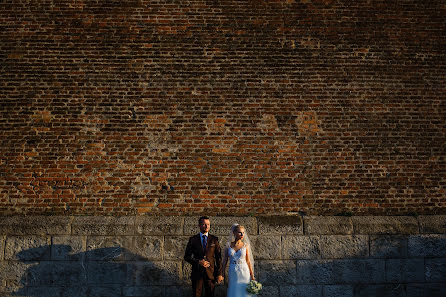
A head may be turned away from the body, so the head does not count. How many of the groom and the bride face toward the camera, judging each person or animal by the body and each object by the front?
2

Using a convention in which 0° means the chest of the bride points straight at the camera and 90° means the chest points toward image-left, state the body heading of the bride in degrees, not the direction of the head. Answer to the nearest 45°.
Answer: approximately 0°

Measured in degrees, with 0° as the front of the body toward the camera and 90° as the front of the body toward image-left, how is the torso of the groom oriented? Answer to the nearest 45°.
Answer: approximately 0°
